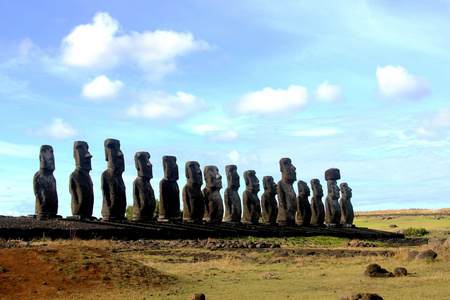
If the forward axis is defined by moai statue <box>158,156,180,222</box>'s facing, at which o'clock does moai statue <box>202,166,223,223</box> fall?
moai statue <box>202,166,223,223</box> is roughly at 9 o'clock from moai statue <box>158,156,180,222</box>.

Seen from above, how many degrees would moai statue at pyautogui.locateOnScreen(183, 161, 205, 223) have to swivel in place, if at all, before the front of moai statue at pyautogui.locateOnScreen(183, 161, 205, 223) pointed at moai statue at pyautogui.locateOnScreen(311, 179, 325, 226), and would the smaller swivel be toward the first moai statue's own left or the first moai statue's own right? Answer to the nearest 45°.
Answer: approximately 90° to the first moai statue's own left

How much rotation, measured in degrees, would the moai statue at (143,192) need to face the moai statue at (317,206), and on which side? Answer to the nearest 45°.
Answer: approximately 90° to its left

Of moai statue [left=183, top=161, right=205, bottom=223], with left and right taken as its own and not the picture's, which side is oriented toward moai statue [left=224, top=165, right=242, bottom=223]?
left

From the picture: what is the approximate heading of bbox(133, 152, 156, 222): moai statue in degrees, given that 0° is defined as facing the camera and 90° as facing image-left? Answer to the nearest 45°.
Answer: approximately 315°

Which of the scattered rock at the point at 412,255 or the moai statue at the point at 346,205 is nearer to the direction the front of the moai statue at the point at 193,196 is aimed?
the scattered rock

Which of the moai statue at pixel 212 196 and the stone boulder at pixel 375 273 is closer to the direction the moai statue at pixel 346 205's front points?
the stone boulder

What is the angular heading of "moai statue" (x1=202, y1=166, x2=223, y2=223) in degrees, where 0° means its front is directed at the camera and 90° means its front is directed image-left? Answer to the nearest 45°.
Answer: approximately 315°

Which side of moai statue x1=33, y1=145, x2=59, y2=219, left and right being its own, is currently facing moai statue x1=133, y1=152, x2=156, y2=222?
left
